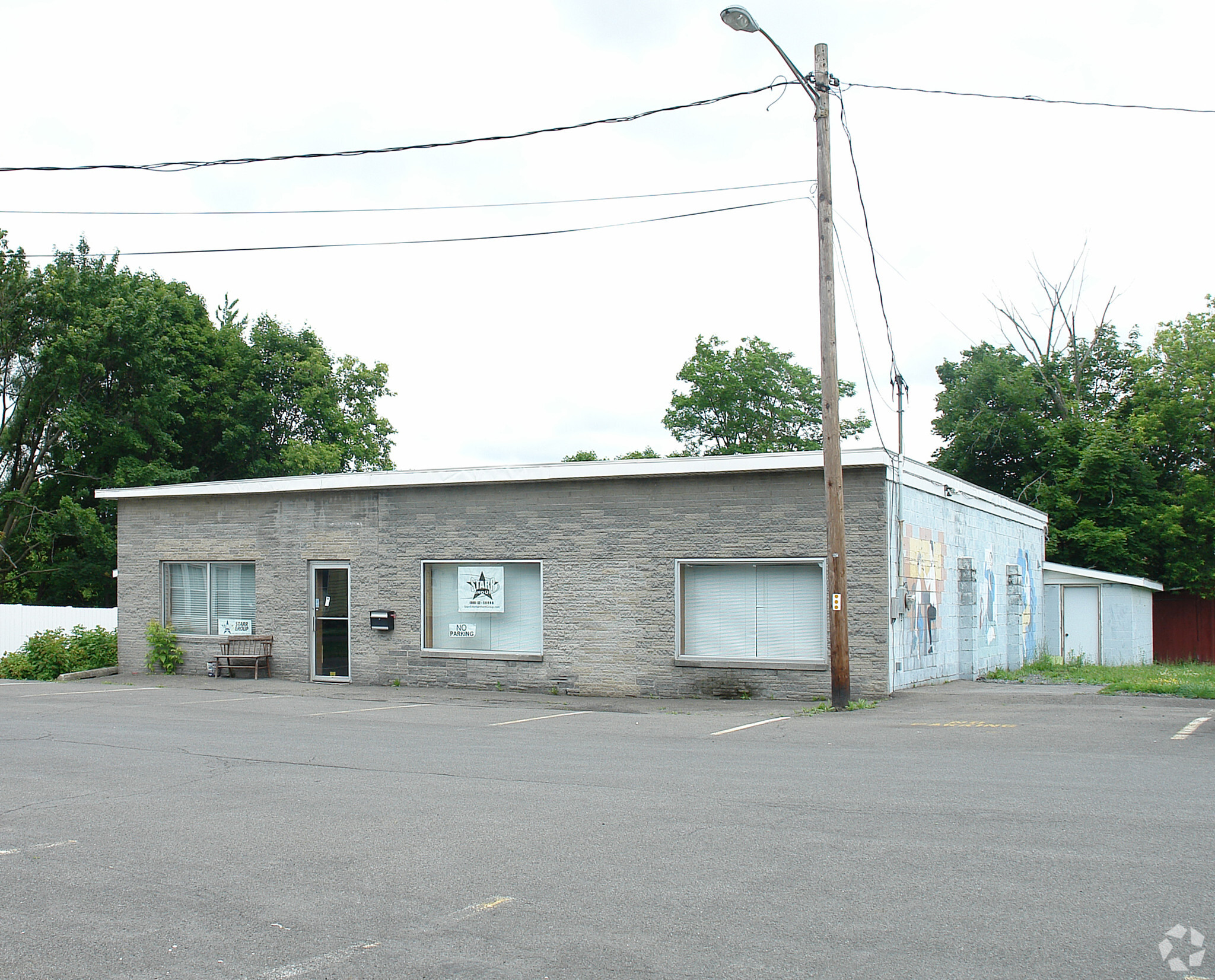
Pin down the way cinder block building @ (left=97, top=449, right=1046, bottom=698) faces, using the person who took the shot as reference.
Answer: facing the viewer

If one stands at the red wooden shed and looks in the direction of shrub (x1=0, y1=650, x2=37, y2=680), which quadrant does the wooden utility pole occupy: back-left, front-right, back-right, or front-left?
front-left

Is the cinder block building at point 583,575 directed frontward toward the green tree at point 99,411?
no

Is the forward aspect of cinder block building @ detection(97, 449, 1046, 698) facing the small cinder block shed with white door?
no

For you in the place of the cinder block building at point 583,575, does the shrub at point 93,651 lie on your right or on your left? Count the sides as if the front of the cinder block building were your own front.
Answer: on your right

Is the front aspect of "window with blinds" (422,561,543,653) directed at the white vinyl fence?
no

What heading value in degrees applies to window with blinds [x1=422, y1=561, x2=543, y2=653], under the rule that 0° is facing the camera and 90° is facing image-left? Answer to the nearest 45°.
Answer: approximately 0°

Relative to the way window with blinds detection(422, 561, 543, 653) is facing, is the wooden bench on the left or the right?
on its right

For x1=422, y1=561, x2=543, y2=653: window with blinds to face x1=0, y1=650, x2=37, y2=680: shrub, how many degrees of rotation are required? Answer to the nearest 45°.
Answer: approximately 135° to its right
